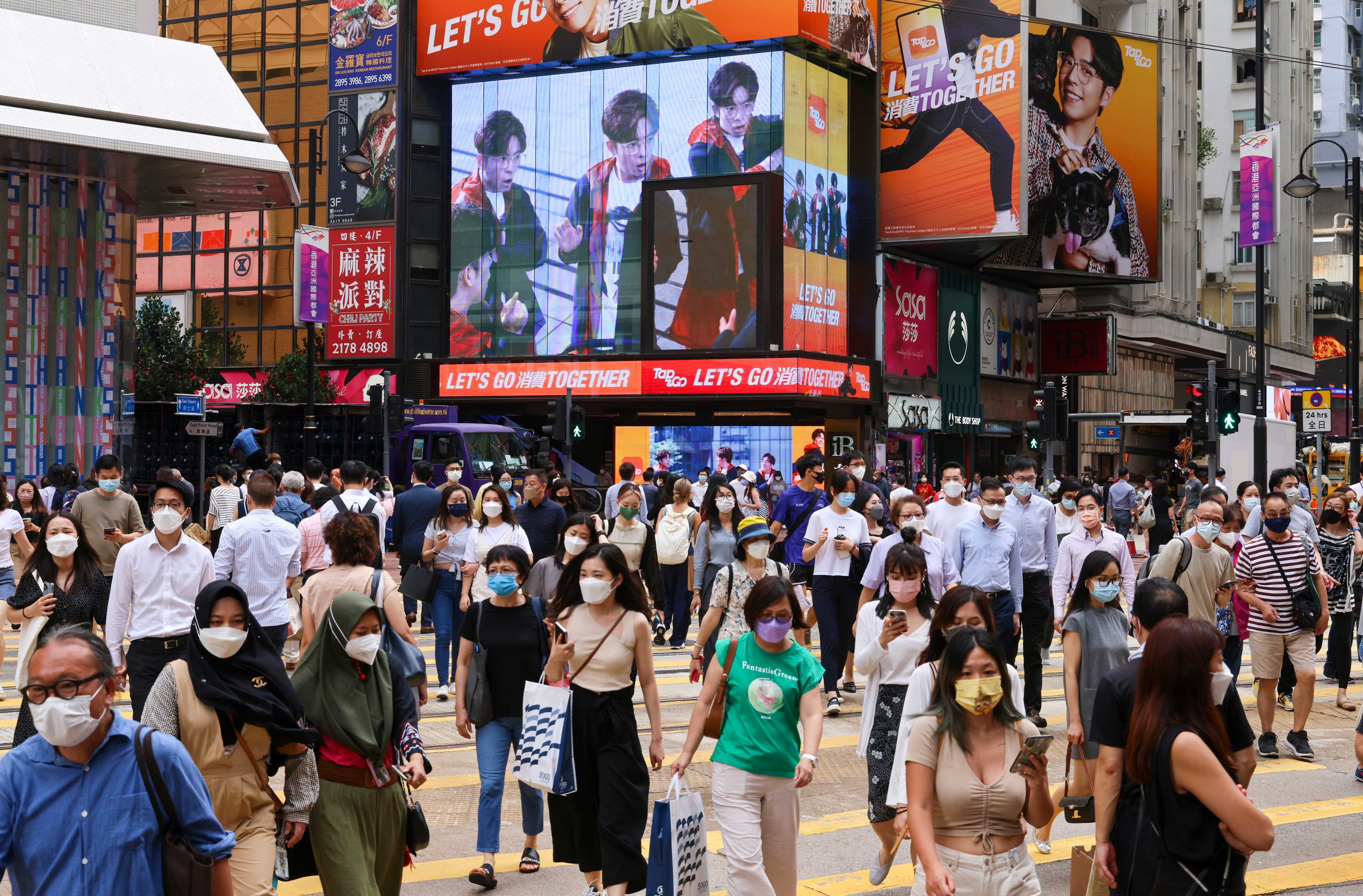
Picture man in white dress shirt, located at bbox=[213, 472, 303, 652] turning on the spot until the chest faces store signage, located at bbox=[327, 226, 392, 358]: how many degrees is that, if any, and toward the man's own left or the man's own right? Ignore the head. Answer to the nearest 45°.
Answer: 0° — they already face it

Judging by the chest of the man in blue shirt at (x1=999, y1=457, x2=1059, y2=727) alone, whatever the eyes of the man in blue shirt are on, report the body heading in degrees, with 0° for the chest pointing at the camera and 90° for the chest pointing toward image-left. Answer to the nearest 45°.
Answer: approximately 0°

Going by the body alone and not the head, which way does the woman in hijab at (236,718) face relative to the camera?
toward the camera

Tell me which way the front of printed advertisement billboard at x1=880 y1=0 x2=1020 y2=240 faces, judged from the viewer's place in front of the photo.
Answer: facing the viewer

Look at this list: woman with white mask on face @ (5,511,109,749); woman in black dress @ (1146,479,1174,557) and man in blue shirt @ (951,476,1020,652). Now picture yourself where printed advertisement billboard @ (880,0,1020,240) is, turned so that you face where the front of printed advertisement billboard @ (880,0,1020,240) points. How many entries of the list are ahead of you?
3

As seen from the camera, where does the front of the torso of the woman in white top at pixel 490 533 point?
toward the camera

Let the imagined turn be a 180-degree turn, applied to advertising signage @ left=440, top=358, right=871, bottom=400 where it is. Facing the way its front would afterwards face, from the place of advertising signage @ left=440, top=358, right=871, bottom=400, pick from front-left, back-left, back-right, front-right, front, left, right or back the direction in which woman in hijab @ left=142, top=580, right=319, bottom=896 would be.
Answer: back

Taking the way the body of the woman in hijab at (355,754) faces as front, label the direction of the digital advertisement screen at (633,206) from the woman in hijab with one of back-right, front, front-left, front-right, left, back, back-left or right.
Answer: back-left
